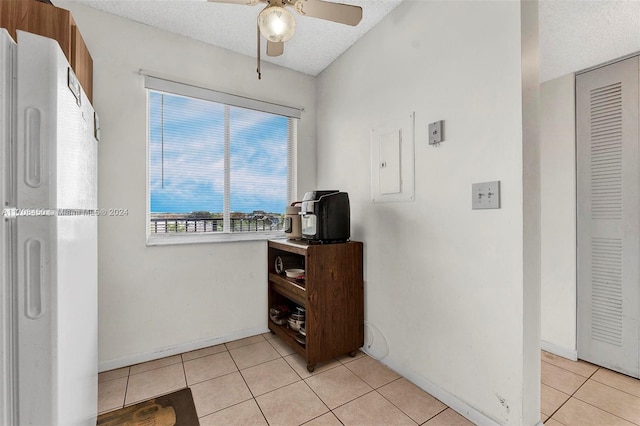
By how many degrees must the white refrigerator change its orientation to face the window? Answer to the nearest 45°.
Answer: approximately 45° to its left

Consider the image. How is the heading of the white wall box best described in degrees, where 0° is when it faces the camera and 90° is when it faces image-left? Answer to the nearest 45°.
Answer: approximately 45°

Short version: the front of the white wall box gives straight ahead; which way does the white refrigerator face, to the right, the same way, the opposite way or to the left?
the opposite way

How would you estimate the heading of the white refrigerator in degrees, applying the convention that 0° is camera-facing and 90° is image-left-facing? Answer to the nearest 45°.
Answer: approximately 270°

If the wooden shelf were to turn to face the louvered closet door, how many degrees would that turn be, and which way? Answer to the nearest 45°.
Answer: approximately 135° to its left

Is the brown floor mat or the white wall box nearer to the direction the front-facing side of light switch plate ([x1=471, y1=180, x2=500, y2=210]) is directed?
the brown floor mat

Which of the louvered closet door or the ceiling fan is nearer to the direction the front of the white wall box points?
the ceiling fan

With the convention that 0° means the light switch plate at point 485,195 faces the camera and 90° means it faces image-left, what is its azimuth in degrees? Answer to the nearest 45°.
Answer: approximately 45°

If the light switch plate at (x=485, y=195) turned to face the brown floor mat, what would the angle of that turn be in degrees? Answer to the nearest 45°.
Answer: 0° — it already faces it
